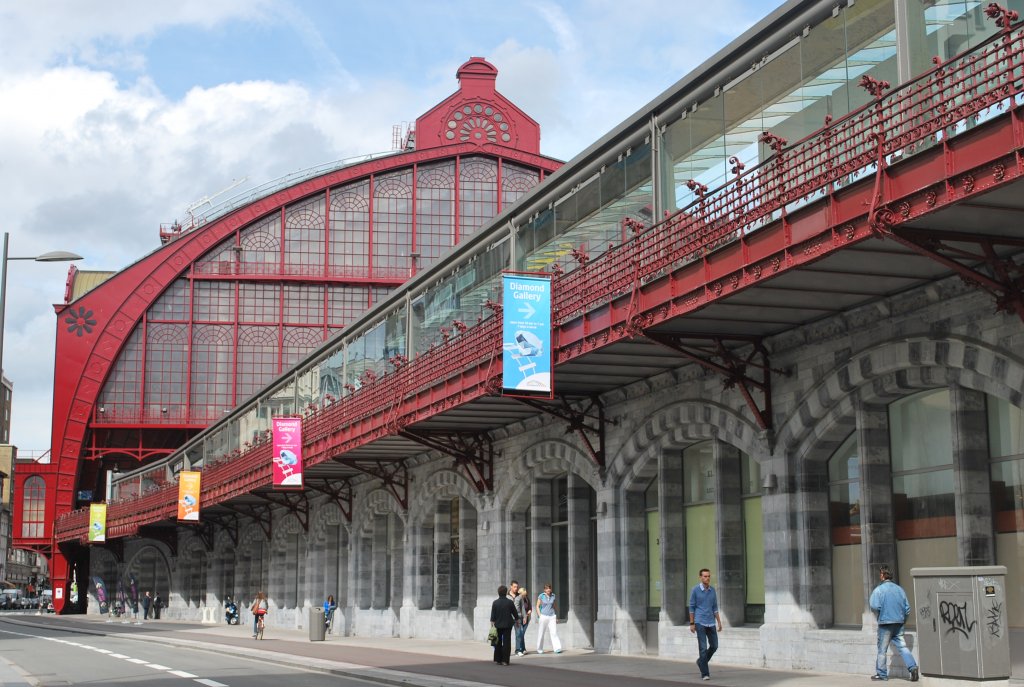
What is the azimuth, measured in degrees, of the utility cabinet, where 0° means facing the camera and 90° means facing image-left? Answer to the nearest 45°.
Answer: approximately 45°

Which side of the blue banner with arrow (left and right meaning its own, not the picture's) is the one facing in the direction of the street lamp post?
right

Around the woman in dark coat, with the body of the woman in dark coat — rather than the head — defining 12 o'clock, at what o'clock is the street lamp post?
The street lamp post is roughly at 9 o'clock from the woman in dark coat.

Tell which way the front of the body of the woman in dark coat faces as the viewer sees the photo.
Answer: away from the camera

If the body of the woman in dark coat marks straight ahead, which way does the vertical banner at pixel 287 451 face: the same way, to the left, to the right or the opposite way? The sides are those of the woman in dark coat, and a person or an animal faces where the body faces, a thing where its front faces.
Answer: the opposite way

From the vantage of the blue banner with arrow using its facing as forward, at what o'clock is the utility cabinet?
The utility cabinet is roughly at 11 o'clock from the blue banner with arrow.

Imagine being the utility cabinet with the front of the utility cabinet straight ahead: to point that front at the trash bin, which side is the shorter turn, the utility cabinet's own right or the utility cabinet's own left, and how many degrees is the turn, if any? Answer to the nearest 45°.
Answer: approximately 90° to the utility cabinet's own right

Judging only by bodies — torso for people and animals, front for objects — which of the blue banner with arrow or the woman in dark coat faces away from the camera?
the woman in dark coat
